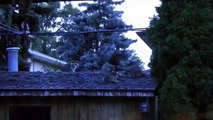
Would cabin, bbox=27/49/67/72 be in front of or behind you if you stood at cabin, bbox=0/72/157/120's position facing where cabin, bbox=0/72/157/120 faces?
behind

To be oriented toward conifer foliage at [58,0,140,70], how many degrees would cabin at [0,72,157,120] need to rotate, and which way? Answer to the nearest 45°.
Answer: approximately 180°

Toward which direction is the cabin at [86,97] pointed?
toward the camera
